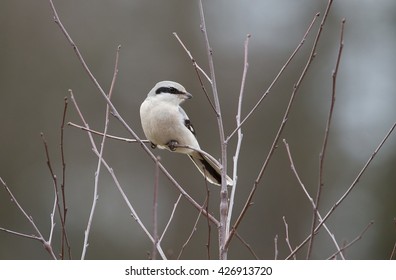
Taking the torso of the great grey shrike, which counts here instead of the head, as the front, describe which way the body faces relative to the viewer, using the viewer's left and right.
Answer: facing the viewer and to the left of the viewer
